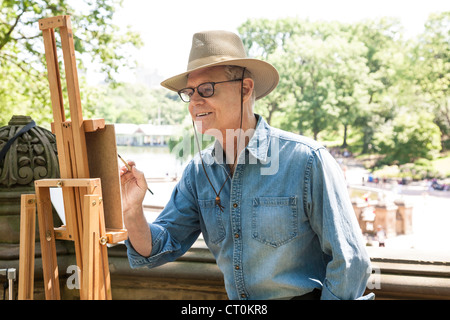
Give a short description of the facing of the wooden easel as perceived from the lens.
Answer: facing away from the viewer and to the right of the viewer

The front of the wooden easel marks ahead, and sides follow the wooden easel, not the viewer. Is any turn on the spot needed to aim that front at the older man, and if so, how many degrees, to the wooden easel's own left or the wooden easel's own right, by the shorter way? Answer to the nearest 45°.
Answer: approximately 45° to the wooden easel's own right

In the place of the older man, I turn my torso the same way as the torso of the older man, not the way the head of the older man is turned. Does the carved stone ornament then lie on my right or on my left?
on my right

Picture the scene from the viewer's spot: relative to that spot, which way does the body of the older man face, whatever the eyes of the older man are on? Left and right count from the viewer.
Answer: facing the viewer and to the left of the viewer

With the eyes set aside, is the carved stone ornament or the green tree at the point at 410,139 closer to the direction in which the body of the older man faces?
the carved stone ornament

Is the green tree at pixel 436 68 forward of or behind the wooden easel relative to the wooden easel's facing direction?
forward

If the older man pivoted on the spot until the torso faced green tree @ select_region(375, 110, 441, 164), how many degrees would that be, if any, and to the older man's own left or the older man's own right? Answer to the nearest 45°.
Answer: approximately 135° to the older man's own right

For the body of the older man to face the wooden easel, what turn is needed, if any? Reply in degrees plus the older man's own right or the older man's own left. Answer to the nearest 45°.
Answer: approximately 45° to the older man's own right

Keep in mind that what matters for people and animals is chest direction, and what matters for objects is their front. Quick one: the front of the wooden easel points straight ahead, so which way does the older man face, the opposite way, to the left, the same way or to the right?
the opposite way
